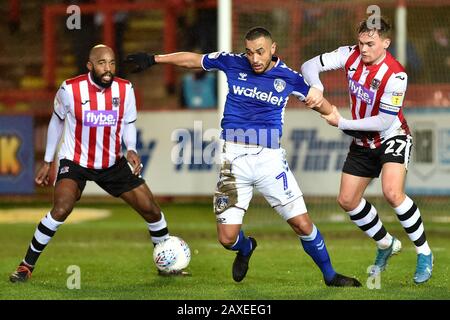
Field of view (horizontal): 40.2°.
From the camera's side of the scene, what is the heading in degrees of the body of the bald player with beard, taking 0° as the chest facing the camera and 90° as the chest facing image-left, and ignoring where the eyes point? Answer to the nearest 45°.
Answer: approximately 0°

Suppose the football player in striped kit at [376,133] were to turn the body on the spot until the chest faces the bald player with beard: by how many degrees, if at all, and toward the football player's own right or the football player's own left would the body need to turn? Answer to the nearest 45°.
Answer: approximately 45° to the football player's own right

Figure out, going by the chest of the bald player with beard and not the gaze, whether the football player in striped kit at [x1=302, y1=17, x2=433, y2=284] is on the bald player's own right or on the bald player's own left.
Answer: on the bald player's own left

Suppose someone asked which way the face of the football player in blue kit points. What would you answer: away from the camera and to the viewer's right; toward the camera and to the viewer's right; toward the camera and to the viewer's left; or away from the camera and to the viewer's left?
toward the camera and to the viewer's left

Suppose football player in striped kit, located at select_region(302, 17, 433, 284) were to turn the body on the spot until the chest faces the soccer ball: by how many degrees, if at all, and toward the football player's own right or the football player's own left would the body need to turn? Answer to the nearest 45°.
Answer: approximately 45° to the football player's own right

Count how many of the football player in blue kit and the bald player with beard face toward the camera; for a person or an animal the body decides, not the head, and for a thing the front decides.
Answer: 2

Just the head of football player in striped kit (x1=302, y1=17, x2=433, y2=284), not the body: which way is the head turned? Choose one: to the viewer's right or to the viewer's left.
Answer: to the viewer's left

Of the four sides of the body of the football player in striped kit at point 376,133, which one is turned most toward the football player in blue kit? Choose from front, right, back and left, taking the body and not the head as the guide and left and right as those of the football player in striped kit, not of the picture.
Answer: front
